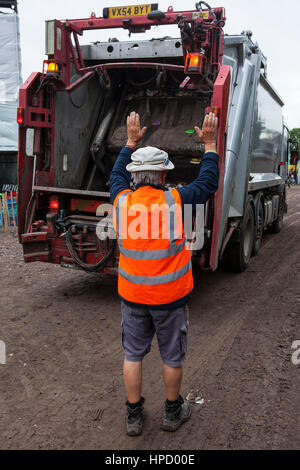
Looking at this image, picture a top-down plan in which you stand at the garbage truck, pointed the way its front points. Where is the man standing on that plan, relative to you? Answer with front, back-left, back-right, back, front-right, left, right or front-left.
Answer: back-right

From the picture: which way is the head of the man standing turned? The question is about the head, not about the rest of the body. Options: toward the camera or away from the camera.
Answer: away from the camera

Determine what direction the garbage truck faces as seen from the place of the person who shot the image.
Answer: facing away from the viewer and to the right of the viewer

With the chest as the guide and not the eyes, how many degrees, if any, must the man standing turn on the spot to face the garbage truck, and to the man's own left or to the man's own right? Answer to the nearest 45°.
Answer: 0° — they already face it

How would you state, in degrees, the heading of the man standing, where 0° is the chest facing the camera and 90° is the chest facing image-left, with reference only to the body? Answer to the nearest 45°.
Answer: approximately 180°
